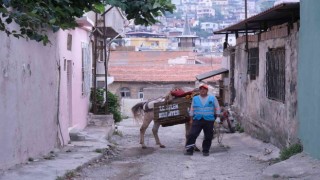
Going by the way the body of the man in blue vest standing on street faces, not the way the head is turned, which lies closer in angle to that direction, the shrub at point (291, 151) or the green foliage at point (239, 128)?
the shrub

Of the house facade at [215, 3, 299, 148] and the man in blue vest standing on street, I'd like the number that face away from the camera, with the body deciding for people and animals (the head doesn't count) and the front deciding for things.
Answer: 0

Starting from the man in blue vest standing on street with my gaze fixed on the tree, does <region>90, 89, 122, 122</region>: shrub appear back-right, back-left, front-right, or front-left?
back-right

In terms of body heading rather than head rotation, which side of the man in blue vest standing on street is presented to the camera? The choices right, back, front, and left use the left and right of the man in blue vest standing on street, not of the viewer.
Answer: front

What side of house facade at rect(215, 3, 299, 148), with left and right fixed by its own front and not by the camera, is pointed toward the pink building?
front

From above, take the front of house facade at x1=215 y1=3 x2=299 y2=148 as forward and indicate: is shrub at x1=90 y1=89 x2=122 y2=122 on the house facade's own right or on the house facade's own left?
on the house facade's own right

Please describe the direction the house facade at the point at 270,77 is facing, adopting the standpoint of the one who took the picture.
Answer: facing the viewer and to the left of the viewer

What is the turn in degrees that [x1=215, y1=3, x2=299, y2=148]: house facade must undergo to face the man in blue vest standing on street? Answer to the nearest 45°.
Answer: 0° — it already faces them

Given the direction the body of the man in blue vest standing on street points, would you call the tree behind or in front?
in front

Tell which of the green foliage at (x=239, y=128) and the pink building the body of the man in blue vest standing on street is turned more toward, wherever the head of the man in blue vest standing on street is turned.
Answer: the pink building

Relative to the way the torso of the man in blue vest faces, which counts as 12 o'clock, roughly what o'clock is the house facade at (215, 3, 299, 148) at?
The house facade is roughly at 8 o'clock from the man in blue vest.

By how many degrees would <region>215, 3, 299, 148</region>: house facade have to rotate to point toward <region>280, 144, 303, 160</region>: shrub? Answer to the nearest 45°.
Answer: approximately 45° to its left

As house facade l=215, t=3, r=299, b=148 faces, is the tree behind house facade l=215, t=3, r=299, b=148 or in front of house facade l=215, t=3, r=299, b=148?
in front
